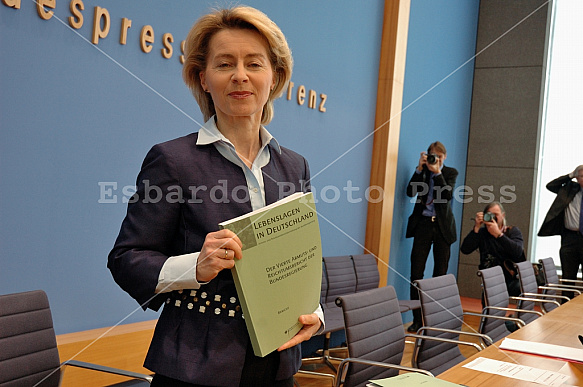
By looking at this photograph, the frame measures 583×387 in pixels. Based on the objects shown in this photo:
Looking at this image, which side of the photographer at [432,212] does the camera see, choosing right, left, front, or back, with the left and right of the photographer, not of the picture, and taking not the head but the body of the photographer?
front

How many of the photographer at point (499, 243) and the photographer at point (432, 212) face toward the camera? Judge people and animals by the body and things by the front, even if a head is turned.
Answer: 2

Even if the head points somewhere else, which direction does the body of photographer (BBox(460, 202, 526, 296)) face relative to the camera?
toward the camera

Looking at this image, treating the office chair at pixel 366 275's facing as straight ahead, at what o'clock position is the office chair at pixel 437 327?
the office chair at pixel 437 327 is roughly at 1 o'clock from the office chair at pixel 366 275.

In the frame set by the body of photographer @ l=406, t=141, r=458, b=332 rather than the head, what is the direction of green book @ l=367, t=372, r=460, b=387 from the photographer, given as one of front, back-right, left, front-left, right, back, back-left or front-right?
front

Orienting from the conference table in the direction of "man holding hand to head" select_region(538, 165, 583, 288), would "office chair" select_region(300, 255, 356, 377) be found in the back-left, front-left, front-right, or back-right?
front-left

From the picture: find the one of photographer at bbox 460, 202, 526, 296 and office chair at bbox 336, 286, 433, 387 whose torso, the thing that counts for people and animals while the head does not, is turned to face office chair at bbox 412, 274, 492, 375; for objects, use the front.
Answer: the photographer

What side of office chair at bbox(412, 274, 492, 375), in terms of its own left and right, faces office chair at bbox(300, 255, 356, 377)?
back

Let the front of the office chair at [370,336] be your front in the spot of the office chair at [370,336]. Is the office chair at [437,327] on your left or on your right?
on your left

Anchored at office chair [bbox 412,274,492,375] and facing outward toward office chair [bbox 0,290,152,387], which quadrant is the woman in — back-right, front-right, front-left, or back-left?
front-left

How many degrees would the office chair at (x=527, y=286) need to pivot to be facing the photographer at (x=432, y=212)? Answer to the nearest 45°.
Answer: approximately 180°
